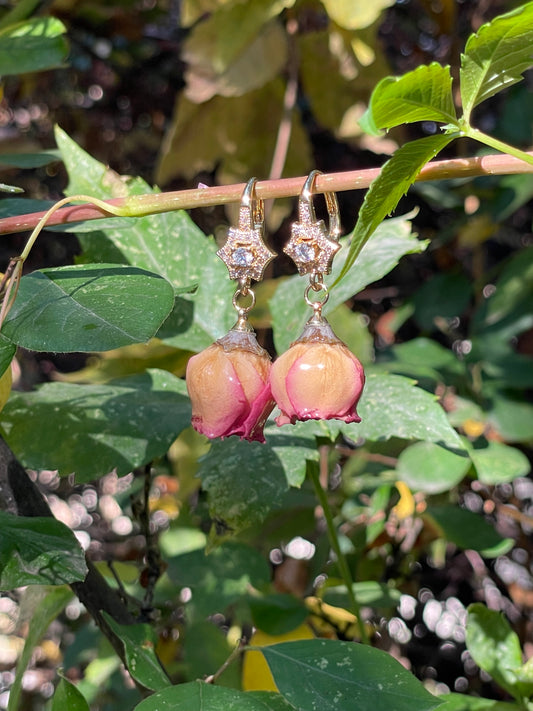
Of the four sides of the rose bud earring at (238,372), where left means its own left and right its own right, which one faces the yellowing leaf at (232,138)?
back

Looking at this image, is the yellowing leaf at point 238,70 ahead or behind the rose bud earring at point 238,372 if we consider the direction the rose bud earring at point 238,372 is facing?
behind

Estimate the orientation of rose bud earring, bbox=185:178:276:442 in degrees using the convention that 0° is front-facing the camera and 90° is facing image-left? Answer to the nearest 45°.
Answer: approximately 0°

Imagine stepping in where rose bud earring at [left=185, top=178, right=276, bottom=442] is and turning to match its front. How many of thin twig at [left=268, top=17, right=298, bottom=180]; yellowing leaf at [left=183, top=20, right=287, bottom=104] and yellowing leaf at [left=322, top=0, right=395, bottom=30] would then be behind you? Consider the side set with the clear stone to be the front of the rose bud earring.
3
